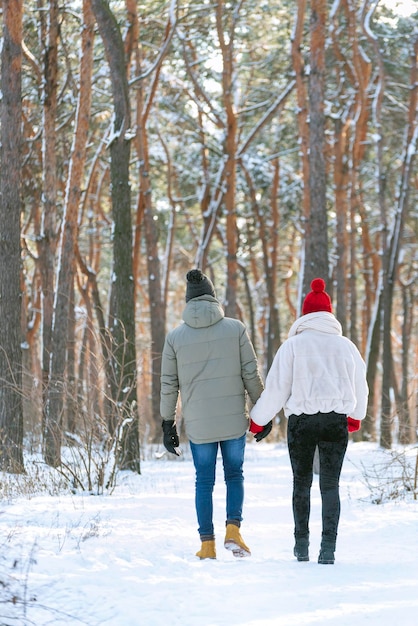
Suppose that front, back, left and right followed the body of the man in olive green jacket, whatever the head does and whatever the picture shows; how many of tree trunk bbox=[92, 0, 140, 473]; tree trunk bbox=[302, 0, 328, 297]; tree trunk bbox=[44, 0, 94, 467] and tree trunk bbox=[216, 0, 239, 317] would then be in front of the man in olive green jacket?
4

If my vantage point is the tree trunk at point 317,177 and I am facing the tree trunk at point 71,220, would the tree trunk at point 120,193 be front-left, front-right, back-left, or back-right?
front-left

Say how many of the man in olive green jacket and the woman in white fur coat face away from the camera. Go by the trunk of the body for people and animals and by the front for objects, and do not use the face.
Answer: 2

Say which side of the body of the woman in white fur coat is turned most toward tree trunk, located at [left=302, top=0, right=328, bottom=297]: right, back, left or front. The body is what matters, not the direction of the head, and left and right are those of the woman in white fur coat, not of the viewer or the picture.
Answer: front

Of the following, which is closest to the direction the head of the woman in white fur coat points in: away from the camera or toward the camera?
away from the camera

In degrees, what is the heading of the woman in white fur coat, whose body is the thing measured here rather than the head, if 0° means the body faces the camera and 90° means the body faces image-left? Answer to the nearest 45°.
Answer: approximately 180°

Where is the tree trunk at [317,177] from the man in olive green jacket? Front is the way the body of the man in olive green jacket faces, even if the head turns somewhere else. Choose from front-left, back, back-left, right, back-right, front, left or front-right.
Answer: front

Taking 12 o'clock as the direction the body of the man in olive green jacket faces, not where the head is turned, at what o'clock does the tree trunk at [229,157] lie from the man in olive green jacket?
The tree trunk is roughly at 12 o'clock from the man in olive green jacket.

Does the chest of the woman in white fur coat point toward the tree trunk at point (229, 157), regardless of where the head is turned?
yes

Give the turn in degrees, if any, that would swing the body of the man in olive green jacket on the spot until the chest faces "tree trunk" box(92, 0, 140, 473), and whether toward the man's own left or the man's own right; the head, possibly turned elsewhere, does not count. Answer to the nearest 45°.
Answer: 0° — they already face it

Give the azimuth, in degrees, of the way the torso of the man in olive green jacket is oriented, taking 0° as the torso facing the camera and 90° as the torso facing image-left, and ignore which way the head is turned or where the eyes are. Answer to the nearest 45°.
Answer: approximately 180°

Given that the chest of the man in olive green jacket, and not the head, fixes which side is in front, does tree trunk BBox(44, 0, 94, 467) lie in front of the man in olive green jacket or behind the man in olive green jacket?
in front
